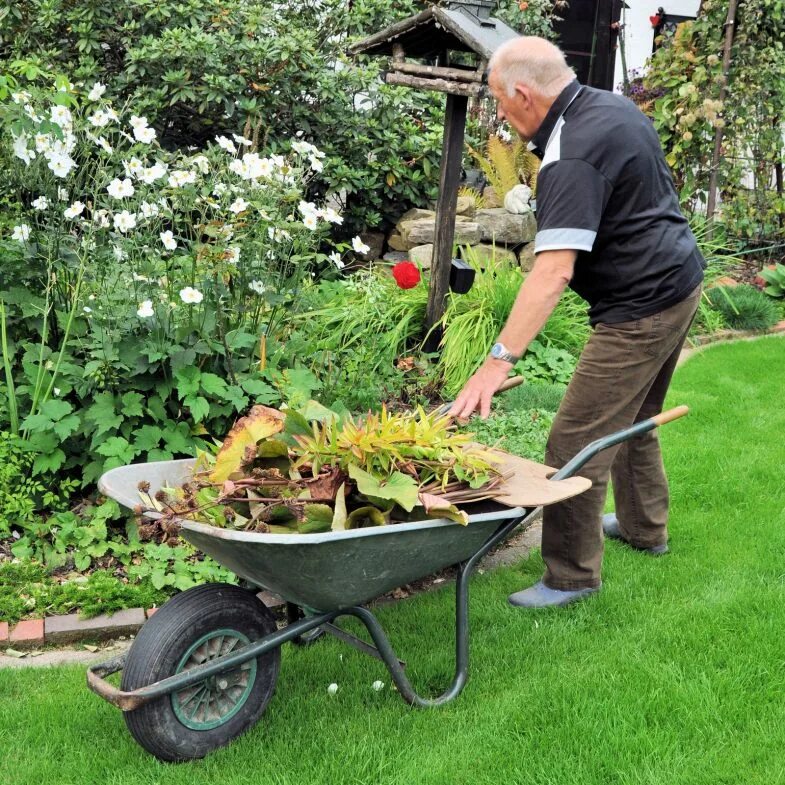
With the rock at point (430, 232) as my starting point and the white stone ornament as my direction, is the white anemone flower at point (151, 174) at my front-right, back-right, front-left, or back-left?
back-right

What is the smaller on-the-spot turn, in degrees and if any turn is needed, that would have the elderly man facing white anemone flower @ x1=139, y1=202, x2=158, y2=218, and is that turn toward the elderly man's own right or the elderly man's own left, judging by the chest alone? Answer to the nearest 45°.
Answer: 0° — they already face it

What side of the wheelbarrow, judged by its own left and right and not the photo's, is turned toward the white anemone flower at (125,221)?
right

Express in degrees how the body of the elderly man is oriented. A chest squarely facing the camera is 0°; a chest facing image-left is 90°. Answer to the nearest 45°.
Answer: approximately 90°

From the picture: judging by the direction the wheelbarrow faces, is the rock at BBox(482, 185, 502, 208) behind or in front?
behind

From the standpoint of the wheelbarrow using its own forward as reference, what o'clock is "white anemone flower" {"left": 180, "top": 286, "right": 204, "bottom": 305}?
The white anemone flower is roughly at 4 o'clock from the wheelbarrow.

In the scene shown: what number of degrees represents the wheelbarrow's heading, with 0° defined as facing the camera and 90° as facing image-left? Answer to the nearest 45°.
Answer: approximately 45°

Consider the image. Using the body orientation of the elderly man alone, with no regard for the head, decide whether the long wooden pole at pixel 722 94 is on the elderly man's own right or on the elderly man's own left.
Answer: on the elderly man's own right

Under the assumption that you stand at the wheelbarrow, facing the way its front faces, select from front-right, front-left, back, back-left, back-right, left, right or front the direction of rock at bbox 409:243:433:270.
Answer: back-right

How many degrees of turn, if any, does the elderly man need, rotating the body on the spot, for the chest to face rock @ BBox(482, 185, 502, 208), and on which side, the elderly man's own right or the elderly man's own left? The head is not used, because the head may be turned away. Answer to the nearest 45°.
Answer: approximately 90° to the elderly man's own right
